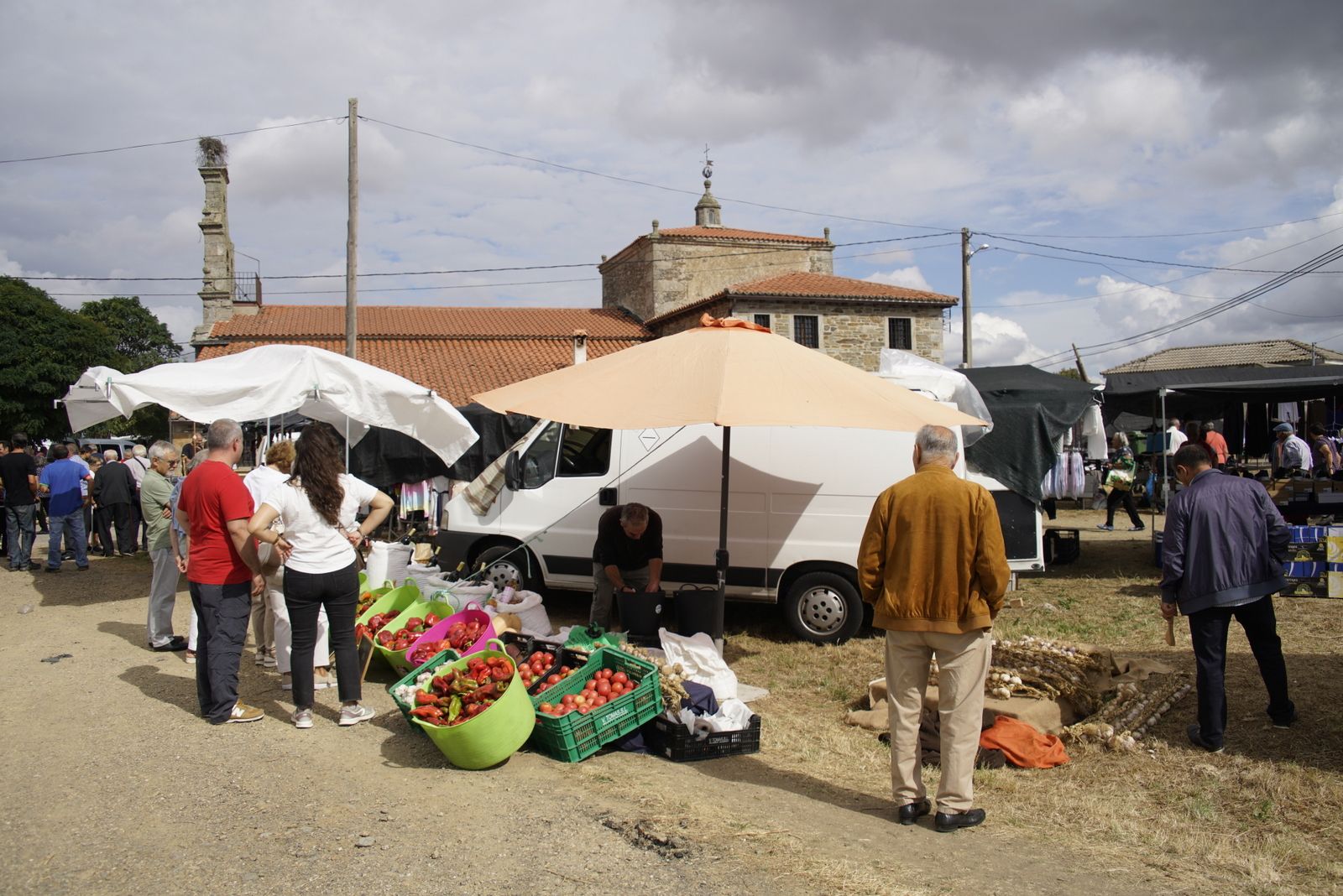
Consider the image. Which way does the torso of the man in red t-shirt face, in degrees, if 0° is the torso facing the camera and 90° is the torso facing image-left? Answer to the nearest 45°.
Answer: approximately 225°

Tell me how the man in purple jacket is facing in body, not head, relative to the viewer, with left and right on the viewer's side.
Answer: facing away from the viewer and to the left of the viewer

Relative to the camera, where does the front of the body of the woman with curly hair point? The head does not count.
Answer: away from the camera

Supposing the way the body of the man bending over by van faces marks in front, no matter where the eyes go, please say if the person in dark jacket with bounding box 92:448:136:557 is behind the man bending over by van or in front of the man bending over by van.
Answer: behind

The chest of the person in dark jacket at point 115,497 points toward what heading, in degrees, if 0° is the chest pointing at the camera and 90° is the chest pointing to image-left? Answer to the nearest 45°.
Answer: approximately 180°

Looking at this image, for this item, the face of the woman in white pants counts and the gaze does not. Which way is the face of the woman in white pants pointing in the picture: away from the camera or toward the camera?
away from the camera

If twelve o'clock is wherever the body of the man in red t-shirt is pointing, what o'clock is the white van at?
The white van is roughly at 1 o'clock from the man in red t-shirt.

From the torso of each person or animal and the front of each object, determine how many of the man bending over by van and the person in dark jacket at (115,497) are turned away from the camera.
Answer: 1
